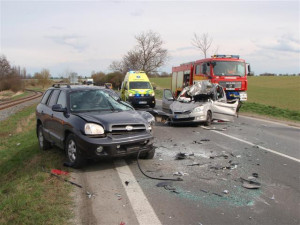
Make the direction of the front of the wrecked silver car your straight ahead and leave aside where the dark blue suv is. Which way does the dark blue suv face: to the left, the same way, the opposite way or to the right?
to the left

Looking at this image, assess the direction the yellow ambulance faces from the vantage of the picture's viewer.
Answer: facing the viewer

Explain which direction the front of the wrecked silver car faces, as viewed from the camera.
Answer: facing the viewer and to the left of the viewer

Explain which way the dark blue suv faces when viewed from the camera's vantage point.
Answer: facing the viewer and to the right of the viewer

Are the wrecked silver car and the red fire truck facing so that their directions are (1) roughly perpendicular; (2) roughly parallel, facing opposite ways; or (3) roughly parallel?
roughly perpendicular

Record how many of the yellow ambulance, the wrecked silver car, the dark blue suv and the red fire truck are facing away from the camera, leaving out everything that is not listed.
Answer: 0

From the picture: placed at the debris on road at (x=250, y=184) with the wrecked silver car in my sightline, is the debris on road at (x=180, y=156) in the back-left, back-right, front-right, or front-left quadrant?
front-left

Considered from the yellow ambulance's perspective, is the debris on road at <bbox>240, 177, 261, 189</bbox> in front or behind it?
in front

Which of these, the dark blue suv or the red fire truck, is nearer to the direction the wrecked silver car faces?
the dark blue suv

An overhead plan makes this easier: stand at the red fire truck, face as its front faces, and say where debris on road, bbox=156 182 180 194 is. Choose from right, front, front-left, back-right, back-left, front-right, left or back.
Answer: front-right

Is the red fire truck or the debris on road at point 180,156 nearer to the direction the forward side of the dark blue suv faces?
the debris on road

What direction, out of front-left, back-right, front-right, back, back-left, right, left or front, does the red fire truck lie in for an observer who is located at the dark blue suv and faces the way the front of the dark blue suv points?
left

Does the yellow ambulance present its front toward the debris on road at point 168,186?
yes

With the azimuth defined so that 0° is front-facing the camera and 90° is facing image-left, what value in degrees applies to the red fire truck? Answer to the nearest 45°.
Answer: approximately 315°

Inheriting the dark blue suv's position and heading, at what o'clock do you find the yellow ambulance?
The yellow ambulance is roughly at 8 o'clock from the dark blue suv.
